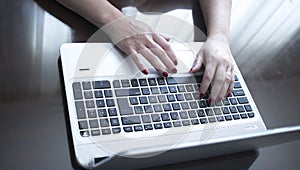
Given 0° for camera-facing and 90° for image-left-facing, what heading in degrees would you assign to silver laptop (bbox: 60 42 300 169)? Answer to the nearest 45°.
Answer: approximately 180°
